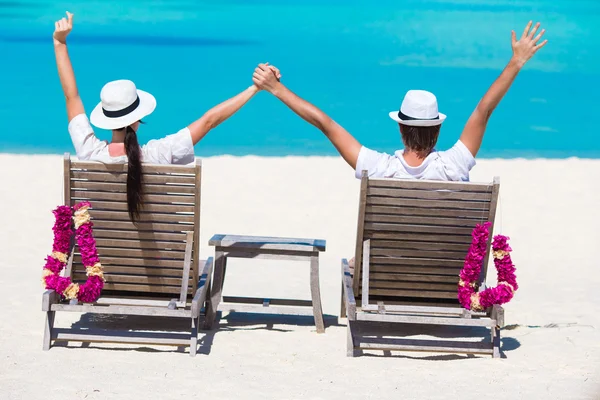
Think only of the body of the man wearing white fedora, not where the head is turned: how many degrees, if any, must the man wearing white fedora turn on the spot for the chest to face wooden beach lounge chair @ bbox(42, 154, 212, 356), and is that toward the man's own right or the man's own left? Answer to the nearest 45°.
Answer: approximately 90° to the man's own left

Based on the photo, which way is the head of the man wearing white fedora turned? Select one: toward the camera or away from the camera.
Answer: away from the camera

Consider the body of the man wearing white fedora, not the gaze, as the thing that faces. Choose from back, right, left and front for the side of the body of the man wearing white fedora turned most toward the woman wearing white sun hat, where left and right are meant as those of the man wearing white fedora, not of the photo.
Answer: left

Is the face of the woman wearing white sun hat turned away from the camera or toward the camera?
away from the camera

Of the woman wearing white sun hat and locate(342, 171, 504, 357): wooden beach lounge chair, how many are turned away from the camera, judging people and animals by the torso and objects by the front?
2

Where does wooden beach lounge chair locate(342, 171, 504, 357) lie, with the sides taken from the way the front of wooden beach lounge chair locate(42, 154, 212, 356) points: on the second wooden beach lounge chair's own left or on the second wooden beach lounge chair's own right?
on the second wooden beach lounge chair's own right

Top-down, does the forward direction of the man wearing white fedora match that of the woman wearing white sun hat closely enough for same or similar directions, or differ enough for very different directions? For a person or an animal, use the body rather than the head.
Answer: same or similar directions

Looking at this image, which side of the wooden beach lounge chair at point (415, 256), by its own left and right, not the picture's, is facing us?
back

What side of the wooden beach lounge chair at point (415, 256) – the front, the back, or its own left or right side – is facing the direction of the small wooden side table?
left

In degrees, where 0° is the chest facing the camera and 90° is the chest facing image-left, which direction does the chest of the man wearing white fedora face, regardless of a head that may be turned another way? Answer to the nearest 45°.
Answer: approximately 180°

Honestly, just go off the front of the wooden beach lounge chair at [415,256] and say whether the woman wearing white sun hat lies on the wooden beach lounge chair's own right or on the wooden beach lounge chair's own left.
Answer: on the wooden beach lounge chair's own left

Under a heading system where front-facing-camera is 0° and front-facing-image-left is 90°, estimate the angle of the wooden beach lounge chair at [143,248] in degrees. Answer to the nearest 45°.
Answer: approximately 180°

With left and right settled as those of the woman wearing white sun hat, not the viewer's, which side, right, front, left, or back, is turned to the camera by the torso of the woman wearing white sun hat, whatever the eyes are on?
back
